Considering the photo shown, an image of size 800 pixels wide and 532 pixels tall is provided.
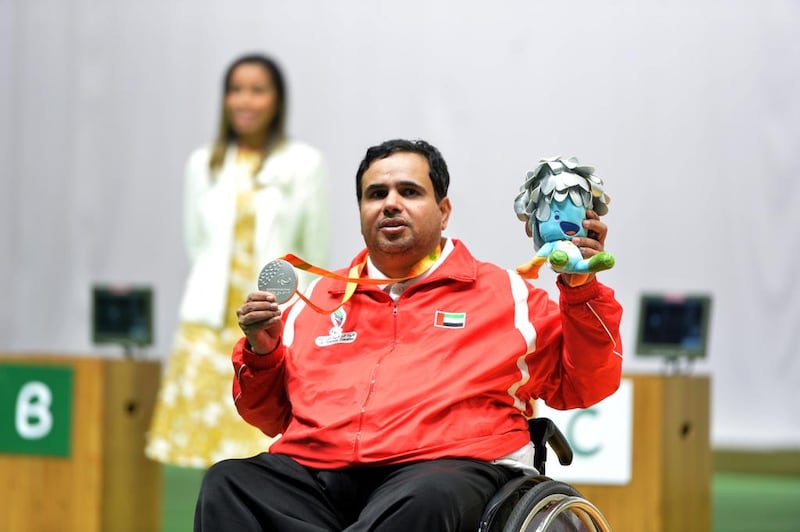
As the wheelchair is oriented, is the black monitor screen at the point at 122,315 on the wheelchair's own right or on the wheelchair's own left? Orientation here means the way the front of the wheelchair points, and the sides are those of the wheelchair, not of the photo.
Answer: on the wheelchair's own right

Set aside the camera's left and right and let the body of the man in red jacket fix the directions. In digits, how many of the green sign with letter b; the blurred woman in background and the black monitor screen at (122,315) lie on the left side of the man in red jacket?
0

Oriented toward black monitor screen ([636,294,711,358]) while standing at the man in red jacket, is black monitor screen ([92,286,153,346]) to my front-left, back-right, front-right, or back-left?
front-left

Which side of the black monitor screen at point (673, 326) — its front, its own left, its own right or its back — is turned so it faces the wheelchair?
front

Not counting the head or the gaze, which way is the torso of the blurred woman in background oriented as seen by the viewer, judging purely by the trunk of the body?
toward the camera

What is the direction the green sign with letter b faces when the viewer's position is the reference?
facing the viewer

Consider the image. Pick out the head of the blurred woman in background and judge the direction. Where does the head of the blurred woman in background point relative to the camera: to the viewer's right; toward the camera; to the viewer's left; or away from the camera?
toward the camera

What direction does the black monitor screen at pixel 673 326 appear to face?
toward the camera

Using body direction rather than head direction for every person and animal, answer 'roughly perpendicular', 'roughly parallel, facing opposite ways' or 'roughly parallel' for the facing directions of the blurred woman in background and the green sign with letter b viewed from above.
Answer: roughly parallel

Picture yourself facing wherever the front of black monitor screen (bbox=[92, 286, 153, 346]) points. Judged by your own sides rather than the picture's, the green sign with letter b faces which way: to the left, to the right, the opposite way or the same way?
the same way

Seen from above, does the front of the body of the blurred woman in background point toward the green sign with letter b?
no

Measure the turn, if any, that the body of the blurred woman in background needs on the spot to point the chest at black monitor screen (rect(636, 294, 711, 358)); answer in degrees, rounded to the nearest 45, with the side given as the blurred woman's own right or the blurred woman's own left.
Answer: approximately 90° to the blurred woman's own left

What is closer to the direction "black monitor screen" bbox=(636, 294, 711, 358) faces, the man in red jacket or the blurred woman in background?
the man in red jacket

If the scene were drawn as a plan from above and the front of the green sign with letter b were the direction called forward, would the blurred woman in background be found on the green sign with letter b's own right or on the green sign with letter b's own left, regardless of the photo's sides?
on the green sign with letter b's own left

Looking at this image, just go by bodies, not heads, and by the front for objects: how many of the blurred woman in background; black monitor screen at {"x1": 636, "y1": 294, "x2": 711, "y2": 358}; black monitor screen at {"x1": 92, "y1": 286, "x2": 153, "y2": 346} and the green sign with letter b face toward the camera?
4

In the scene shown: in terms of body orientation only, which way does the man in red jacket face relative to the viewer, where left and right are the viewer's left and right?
facing the viewer and to the left of the viewer
